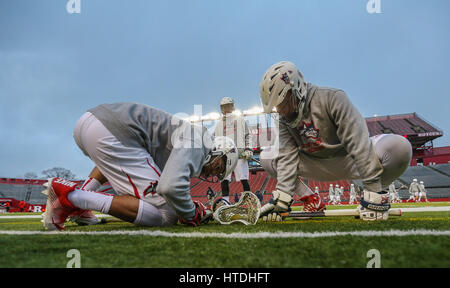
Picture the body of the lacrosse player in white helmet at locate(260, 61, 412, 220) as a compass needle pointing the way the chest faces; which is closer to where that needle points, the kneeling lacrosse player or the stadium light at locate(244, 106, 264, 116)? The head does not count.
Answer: the kneeling lacrosse player

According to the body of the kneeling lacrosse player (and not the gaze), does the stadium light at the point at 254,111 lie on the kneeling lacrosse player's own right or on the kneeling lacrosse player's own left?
on the kneeling lacrosse player's own left

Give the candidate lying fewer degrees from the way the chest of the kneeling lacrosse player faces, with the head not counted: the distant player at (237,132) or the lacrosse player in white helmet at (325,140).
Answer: the lacrosse player in white helmet

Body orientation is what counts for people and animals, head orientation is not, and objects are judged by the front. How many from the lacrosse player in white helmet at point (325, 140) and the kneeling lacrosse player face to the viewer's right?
1

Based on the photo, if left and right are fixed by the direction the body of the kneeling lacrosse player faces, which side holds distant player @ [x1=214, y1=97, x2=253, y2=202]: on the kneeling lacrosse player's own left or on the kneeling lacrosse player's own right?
on the kneeling lacrosse player's own left

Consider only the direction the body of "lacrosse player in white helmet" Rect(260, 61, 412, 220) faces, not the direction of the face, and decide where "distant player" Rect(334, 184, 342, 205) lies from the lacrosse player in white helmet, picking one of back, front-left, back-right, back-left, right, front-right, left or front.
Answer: back-right

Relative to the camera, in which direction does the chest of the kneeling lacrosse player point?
to the viewer's right

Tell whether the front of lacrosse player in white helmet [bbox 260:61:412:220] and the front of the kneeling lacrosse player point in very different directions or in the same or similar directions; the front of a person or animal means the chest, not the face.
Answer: very different directions

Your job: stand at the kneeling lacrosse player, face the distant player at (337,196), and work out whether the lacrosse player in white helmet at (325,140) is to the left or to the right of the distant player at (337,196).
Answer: right
